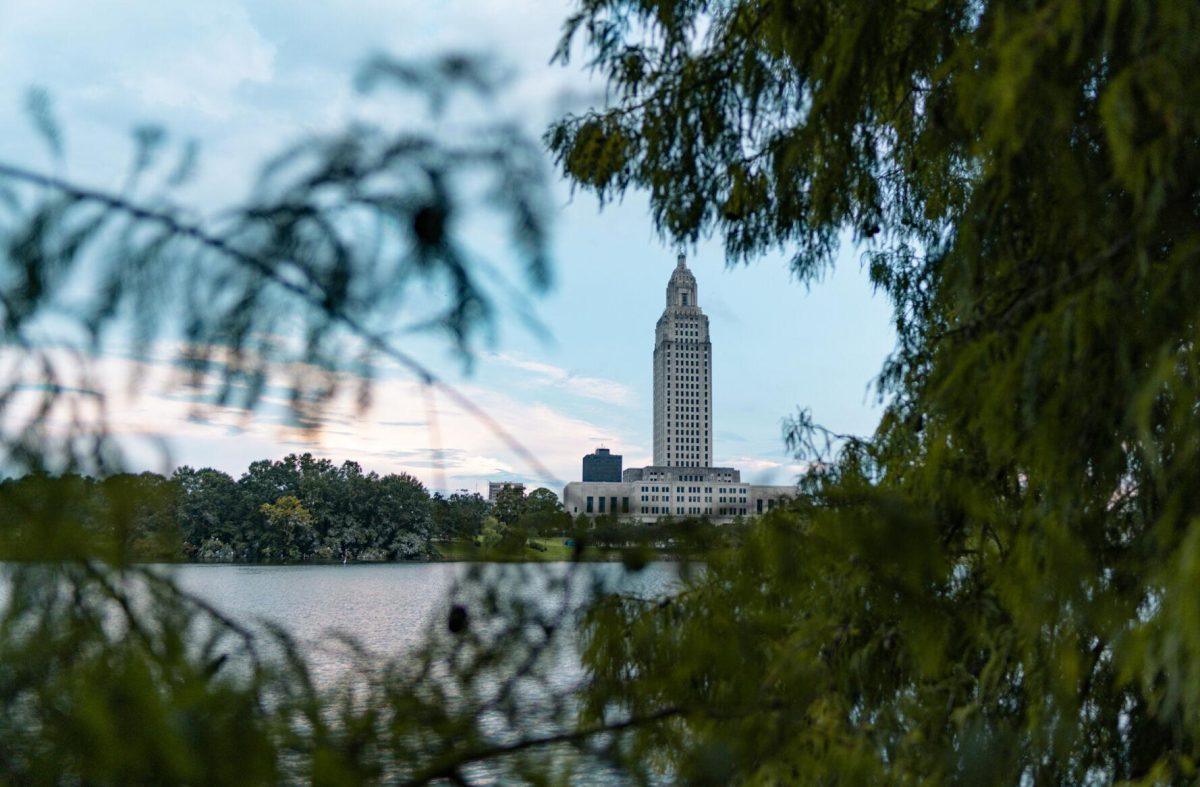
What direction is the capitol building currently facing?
away from the camera

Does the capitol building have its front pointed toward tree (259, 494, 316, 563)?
no

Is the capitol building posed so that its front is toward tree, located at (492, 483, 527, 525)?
no

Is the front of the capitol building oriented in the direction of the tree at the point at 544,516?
no

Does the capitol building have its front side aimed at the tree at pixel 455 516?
no
